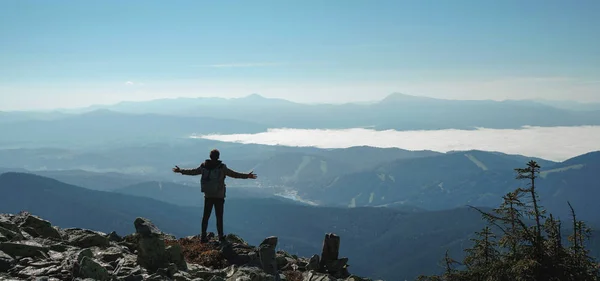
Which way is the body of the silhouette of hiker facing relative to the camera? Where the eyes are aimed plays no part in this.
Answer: away from the camera

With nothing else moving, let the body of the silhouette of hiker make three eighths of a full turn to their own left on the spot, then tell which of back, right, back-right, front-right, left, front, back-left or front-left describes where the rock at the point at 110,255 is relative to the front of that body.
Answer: front

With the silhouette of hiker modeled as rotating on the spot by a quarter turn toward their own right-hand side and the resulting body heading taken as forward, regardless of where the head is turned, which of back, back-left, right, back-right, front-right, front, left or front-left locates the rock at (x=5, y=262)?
back-right

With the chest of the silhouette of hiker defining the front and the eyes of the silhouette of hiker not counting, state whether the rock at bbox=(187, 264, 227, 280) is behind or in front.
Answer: behind

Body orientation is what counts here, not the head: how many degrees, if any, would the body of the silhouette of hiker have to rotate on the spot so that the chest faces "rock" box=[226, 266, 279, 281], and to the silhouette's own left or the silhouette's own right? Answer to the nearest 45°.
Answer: approximately 180°

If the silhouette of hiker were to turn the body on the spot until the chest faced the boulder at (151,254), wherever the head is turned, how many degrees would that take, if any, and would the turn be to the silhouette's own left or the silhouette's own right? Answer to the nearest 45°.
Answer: approximately 135° to the silhouette's own left

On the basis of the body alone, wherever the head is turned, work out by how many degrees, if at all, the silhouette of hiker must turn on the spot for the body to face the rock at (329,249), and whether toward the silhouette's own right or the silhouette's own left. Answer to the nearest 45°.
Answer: approximately 90° to the silhouette's own right

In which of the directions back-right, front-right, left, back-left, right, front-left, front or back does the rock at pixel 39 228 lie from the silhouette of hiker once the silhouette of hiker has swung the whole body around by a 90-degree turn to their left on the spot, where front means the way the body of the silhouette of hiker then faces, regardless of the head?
front

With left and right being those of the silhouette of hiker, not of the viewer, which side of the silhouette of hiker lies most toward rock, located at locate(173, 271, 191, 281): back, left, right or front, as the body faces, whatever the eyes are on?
back

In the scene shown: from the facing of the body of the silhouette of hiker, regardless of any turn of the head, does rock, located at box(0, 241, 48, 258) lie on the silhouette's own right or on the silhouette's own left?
on the silhouette's own left

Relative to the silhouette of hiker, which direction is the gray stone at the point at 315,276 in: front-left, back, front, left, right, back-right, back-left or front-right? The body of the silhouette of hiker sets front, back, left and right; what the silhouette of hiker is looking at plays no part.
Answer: back-right
